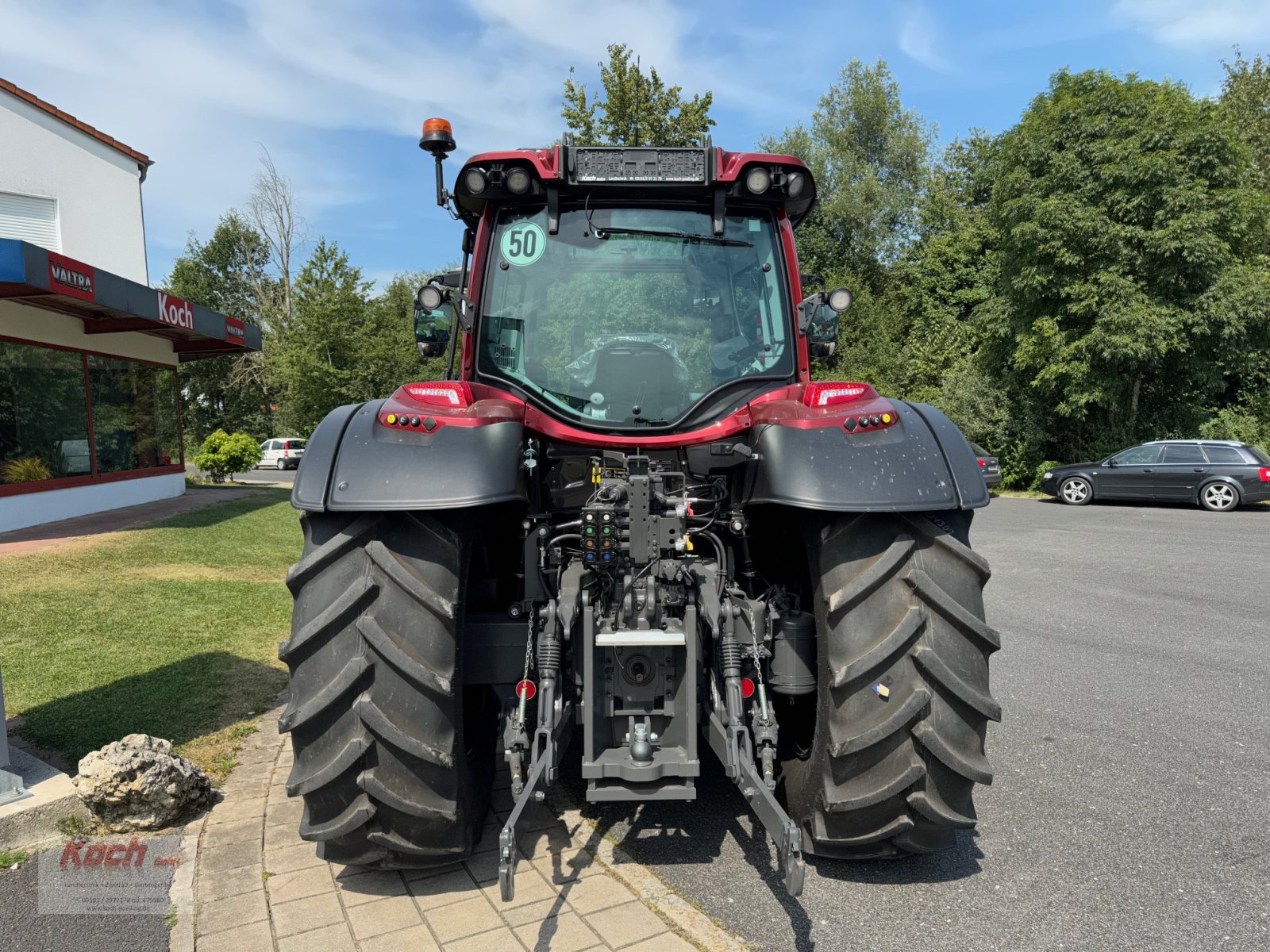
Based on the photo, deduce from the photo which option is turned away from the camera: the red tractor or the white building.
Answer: the red tractor

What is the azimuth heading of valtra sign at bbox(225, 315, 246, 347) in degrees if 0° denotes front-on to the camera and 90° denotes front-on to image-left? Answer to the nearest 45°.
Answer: approximately 315°

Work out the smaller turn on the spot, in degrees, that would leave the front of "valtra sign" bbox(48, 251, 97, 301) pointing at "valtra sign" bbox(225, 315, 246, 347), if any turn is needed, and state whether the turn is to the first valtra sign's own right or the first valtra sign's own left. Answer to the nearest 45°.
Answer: approximately 90° to the first valtra sign's own left

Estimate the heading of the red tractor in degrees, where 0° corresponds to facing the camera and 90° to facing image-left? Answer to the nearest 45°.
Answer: approximately 180°

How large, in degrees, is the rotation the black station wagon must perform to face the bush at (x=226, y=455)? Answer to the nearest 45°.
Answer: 0° — it already faces it

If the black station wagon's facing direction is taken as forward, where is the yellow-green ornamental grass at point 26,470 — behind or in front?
in front

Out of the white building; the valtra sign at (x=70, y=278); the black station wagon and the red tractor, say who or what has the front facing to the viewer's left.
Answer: the black station wagon

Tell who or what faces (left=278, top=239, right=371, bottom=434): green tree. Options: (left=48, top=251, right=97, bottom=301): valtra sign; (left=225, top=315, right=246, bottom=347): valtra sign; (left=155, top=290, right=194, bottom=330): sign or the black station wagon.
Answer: the black station wagon

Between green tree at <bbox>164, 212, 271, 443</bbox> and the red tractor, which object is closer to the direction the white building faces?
the red tractor

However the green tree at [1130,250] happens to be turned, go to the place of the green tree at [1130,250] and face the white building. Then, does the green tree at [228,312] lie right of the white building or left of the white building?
right

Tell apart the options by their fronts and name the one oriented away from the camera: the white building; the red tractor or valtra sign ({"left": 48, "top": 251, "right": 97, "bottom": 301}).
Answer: the red tractor

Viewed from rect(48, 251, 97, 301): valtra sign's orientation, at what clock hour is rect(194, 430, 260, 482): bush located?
The bush is roughly at 8 o'clock from the valtra sign.

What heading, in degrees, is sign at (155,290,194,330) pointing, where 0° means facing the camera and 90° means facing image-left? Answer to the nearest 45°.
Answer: approximately 315°

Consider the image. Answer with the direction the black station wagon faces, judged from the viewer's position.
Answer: facing to the left of the viewer

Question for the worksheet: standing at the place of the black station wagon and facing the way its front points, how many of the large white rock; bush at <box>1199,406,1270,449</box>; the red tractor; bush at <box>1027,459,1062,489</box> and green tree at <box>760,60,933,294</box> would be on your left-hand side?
2
